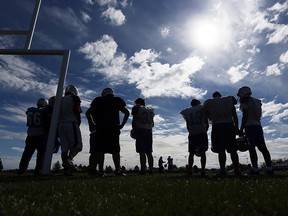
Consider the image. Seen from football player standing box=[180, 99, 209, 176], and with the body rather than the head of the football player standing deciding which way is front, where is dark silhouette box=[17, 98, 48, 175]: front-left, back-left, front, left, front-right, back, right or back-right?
left

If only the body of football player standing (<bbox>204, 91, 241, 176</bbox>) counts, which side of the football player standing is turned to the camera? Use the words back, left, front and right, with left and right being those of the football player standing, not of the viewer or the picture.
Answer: back

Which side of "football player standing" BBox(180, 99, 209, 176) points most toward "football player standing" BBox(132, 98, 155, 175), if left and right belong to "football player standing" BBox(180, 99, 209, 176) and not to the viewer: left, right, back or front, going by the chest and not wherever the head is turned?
left

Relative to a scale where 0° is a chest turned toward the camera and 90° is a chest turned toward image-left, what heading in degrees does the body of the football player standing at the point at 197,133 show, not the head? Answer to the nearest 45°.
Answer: approximately 180°

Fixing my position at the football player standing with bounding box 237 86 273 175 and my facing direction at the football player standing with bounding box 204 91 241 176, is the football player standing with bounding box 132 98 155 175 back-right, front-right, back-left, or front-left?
front-right

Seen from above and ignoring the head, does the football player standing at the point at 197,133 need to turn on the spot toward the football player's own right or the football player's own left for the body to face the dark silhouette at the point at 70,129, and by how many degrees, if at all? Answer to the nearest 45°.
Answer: approximately 135° to the football player's own left

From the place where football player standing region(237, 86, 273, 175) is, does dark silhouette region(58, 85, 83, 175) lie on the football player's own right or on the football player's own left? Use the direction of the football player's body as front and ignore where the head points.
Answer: on the football player's own left

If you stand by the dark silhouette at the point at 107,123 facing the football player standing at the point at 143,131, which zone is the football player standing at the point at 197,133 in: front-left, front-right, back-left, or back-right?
front-right

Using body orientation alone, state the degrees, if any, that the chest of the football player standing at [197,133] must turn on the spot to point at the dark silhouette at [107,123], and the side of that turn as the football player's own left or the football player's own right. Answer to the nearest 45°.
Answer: approximately 135° to the football player's own left

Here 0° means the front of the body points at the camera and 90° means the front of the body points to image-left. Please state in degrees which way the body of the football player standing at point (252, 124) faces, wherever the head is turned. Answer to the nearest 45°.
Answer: approximately 135°

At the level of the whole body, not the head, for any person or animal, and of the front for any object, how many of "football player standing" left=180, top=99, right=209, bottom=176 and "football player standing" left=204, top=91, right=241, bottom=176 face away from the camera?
2
